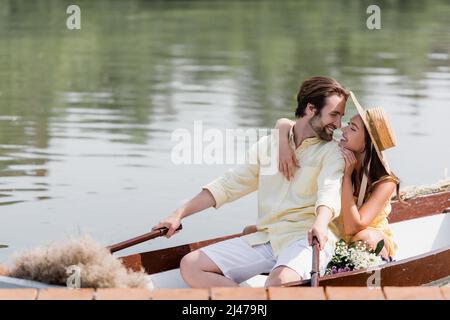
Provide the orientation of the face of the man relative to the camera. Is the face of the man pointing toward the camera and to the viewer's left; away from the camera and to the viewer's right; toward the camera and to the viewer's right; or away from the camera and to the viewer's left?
toward the camera and to the viewer's right

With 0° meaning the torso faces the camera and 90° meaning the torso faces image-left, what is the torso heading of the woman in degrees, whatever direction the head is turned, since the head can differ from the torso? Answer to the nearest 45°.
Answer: approximately 90°

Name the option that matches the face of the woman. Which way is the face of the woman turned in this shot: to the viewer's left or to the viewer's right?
to the viewer's left
